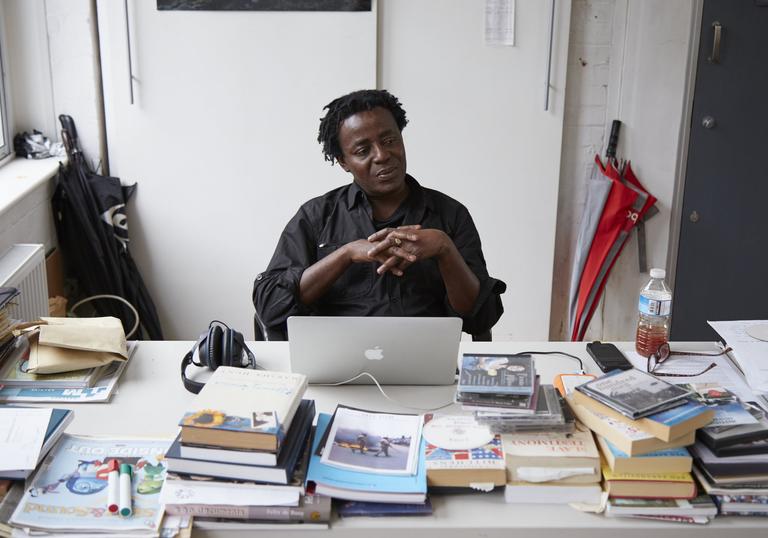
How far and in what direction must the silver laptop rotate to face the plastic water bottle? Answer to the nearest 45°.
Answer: approximately 90° to its right

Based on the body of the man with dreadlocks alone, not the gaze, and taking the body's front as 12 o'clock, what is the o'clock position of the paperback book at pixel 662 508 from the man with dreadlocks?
The paperback book is roughly at 11 o'clock from the man with dreadlocks.

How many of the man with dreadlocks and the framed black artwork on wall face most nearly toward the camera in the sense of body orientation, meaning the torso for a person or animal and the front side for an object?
2

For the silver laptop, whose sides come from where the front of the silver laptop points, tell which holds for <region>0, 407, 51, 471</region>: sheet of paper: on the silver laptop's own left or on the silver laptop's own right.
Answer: on the silver laptop's own left

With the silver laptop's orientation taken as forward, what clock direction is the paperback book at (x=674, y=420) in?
The paperback book is roughly at 4 o'clock from the silver laptop.

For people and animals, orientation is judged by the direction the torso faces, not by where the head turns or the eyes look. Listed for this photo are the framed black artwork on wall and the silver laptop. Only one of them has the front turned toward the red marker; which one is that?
the framed black artwork on wall

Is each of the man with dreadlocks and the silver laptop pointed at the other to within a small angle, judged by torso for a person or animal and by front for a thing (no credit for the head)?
yes

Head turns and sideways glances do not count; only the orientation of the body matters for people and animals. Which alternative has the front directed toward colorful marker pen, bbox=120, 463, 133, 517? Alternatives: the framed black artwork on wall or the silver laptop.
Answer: the framed black artwork on wall

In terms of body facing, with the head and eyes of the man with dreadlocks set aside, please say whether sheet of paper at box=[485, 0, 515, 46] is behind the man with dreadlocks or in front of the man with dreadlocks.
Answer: behind

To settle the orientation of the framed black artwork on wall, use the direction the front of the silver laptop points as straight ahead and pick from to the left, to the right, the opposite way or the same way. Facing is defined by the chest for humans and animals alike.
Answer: the opposite way

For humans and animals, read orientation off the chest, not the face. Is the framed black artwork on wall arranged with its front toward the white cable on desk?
yes
